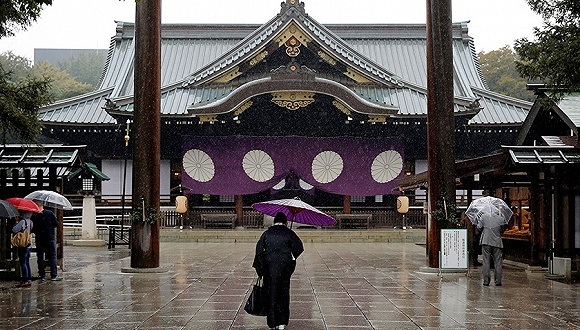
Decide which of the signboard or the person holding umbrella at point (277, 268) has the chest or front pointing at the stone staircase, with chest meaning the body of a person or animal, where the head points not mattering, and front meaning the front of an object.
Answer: the person holding umbrella

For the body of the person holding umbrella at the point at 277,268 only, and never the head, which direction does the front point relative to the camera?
away from the camera

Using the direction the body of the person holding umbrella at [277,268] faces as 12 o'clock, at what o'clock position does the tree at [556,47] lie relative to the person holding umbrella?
The tree is roughly at 2 o'clock from the person holding umbrella.

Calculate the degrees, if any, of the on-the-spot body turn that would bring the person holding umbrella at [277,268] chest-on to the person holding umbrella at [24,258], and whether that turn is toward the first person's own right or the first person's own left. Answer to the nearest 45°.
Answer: approximately 45° to the first person's own left

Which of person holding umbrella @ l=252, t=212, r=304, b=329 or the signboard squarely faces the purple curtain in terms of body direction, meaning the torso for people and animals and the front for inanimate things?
the person holding umbrella

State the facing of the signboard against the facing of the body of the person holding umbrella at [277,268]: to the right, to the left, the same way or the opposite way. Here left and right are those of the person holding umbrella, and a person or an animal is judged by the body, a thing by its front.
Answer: the opposite way

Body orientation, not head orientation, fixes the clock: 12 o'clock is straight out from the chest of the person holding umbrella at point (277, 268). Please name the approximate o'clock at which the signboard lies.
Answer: The signboard is roughly at 1 o'clock from the person holding umbrella.

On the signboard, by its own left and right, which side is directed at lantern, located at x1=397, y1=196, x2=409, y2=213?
back

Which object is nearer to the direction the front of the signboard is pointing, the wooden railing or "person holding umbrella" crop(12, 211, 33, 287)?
the person holding umbrella

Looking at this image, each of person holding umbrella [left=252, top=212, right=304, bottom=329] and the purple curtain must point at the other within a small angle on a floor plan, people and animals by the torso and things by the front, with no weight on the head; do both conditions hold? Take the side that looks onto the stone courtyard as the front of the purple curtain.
yes

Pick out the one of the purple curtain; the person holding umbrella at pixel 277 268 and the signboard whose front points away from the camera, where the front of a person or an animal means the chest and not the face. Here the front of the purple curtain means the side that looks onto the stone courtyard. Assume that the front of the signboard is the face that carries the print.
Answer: the person holding umbrella

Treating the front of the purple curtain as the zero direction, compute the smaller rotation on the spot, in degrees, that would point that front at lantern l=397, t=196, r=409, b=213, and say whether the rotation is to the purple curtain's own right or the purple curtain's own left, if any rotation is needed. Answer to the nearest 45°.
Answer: approximately 90° to the purple curtain's own left

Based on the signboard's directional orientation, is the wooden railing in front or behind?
behind
